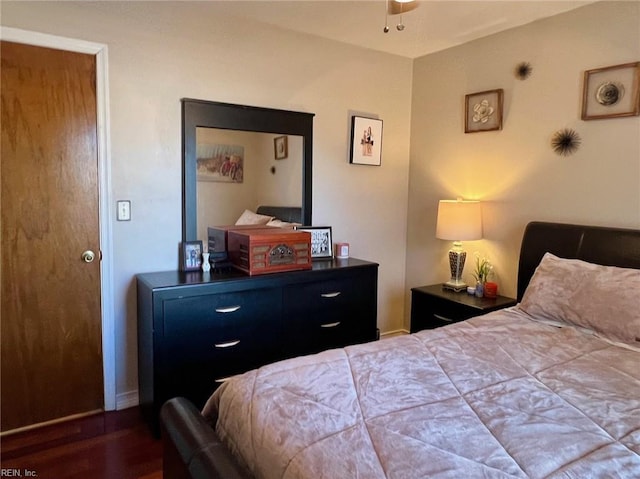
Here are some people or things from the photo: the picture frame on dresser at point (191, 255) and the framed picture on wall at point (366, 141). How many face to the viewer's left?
0

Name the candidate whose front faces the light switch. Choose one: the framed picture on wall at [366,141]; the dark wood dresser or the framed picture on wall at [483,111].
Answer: the framed picture on wall at [483,111]

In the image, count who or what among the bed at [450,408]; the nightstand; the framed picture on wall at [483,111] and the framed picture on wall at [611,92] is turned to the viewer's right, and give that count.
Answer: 0

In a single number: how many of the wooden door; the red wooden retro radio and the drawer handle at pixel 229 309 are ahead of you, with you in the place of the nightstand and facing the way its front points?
3

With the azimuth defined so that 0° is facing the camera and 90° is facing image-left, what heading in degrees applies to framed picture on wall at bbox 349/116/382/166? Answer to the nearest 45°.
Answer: approximately 315°

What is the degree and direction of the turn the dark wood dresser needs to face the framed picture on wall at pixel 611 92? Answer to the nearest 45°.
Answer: approximately 45° to its left

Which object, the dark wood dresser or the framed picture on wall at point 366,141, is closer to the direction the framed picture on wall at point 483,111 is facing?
the dark wood dresser

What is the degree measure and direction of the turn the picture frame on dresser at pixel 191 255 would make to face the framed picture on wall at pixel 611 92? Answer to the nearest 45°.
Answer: approximately 45° to its left

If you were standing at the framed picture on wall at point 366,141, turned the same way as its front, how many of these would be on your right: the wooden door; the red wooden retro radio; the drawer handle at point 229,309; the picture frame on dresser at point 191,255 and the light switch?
5

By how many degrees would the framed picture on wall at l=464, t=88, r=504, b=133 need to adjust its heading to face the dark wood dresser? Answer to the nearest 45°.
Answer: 0° — it already faces it

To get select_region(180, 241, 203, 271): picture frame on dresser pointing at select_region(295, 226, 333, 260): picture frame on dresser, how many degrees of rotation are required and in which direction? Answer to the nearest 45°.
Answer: approximately 45° to its left

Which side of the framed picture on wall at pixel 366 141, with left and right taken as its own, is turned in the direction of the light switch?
right

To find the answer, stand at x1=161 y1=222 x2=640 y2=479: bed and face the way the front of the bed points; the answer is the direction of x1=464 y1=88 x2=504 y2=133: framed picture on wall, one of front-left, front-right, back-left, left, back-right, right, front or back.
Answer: back-right
